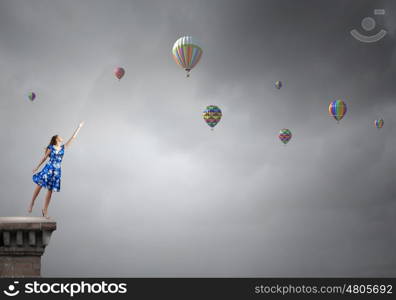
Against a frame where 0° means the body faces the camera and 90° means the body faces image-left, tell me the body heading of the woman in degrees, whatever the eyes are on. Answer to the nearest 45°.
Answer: approximately 315°
